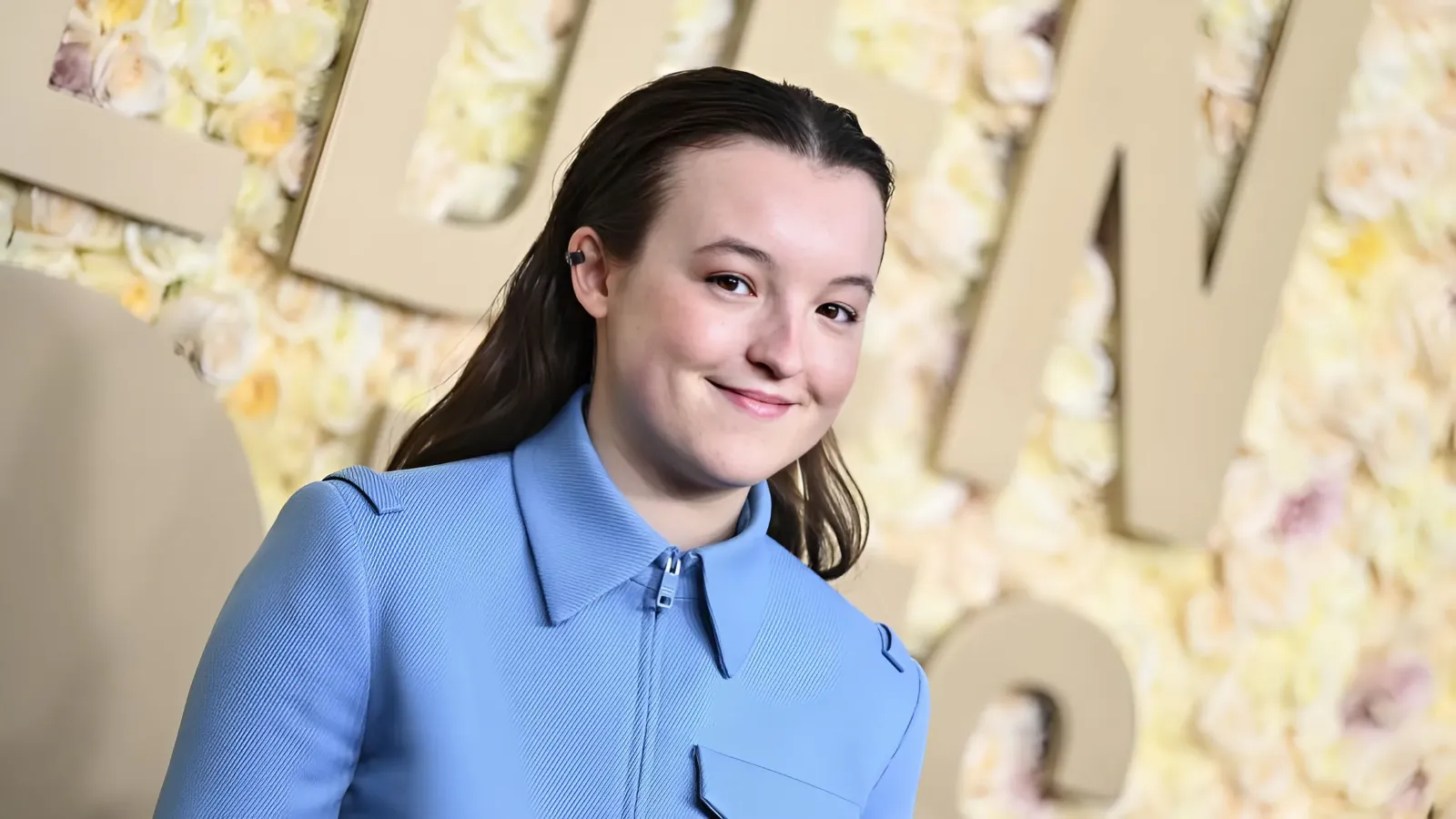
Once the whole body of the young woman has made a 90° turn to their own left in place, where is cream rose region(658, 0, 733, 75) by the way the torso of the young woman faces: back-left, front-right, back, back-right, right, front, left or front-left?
front-left

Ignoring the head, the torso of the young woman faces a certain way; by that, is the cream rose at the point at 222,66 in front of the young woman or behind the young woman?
behind

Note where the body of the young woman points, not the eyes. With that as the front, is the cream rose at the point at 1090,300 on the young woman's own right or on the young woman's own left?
on the young woman's own left

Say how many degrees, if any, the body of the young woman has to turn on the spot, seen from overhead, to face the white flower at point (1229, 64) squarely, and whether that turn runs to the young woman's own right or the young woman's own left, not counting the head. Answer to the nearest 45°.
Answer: approximately 90° to the young woman's own left

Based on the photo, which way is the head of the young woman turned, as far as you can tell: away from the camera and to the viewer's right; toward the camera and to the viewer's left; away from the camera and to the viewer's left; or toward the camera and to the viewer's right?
toward the camera and to the viewer's right

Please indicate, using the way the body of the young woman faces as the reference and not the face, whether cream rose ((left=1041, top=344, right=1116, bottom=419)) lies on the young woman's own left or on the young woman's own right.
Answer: on the young woman's own left

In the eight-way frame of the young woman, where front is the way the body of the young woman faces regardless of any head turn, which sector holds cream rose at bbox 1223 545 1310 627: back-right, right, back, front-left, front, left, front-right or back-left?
left

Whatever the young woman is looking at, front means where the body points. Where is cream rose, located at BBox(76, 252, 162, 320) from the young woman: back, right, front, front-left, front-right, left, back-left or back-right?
back

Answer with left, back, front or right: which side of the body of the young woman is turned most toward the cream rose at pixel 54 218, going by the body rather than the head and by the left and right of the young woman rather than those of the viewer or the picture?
back

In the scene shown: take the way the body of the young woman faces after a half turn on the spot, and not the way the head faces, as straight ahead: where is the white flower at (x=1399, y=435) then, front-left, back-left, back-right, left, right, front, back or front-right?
right

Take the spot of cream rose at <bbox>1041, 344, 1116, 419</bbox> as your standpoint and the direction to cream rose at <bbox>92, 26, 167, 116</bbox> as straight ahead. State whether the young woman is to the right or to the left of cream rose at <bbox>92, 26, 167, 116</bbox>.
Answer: left

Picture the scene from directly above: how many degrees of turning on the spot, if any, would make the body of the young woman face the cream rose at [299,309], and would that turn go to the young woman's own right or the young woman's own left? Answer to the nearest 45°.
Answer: approximately 180°

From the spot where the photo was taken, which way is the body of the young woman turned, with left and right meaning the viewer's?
facing the viewer and to the right of the viewer

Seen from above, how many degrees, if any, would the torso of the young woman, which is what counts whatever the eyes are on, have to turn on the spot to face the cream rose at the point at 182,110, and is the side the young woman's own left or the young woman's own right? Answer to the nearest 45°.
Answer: approximately 180°

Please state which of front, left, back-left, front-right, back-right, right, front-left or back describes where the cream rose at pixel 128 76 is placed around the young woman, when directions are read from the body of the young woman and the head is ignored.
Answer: back

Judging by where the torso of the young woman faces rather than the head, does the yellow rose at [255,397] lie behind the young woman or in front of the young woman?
behind
